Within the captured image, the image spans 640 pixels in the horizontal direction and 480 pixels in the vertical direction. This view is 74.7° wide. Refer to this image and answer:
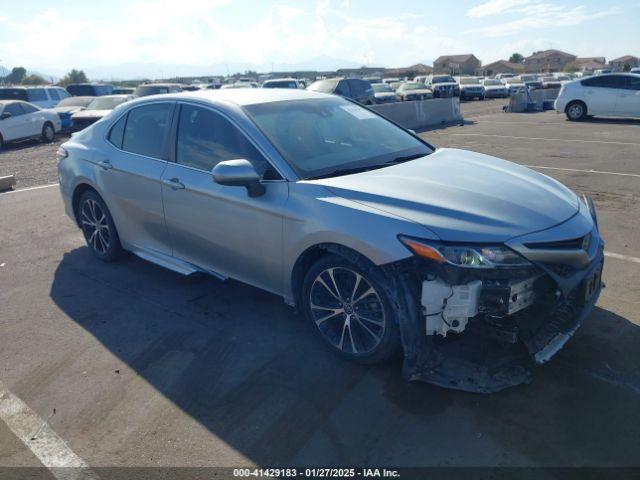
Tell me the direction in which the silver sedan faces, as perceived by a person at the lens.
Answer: facing the viewer and to the right of the viewer

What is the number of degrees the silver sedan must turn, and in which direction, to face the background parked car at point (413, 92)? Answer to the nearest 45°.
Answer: approximately 135° to its left

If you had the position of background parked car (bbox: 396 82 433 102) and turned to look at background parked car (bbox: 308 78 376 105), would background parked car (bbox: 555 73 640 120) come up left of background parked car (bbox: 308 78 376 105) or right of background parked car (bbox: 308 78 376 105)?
left

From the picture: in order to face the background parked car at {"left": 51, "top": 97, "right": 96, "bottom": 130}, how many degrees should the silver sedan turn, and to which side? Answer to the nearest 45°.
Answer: approximately 180°

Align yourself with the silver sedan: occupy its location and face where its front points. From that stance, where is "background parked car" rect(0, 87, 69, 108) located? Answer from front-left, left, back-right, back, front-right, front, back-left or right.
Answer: back

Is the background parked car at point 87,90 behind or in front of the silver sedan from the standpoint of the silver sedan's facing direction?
behind

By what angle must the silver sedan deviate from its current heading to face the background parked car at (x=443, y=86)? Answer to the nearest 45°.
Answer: approximately 135° to its left

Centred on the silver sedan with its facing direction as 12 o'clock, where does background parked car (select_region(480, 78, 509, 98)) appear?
The background parked car is roughly at 8 o'clock from the silver sedan.

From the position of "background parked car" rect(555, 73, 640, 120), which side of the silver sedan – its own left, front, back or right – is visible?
left

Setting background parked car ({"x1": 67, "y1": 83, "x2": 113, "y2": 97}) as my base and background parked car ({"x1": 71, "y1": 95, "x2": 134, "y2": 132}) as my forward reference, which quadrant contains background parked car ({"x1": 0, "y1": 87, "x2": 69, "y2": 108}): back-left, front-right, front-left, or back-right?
front-right

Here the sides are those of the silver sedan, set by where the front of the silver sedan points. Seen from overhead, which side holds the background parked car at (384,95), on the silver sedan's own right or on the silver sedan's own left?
on the silver sedan's own left

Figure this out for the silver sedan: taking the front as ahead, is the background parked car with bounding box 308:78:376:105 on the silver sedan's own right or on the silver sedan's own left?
on the silver sedan's own left
